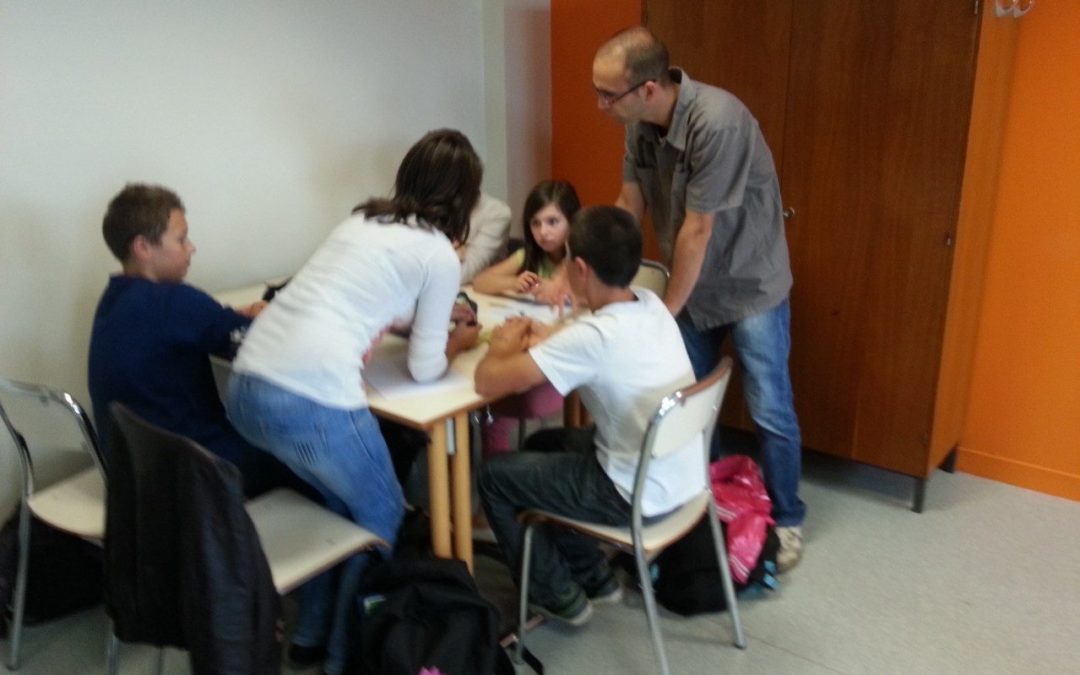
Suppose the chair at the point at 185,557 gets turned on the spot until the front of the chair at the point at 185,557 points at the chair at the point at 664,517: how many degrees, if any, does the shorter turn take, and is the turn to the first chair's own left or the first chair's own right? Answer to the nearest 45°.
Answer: approximately 45° to the first chair's own right

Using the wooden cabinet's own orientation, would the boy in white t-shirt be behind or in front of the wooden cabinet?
in front

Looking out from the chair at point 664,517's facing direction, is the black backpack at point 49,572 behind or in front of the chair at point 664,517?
in front

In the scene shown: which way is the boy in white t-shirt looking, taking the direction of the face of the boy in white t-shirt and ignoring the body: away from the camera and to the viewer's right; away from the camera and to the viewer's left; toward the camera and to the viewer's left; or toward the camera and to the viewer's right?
away from the camera and to the viewer's left

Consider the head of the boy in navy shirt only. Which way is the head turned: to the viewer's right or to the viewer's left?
to the viewer's right

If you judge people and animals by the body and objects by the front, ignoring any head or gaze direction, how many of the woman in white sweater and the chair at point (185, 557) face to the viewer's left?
0

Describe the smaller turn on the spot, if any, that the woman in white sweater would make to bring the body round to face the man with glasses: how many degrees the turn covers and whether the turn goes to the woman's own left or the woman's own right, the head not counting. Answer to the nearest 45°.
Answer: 0° — they already face them

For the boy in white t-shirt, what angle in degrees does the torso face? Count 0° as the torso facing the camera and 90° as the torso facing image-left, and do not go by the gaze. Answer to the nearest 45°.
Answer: approximately 135°

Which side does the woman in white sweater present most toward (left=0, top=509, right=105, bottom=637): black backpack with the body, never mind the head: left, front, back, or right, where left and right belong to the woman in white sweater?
left

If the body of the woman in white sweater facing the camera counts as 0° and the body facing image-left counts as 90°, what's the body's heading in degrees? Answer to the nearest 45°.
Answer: approximately 225°

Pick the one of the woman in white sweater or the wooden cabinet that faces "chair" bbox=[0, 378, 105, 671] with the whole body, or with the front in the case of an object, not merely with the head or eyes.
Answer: the wooden cabinet

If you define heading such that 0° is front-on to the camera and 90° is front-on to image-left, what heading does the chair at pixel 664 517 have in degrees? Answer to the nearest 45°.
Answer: approximately 135°
